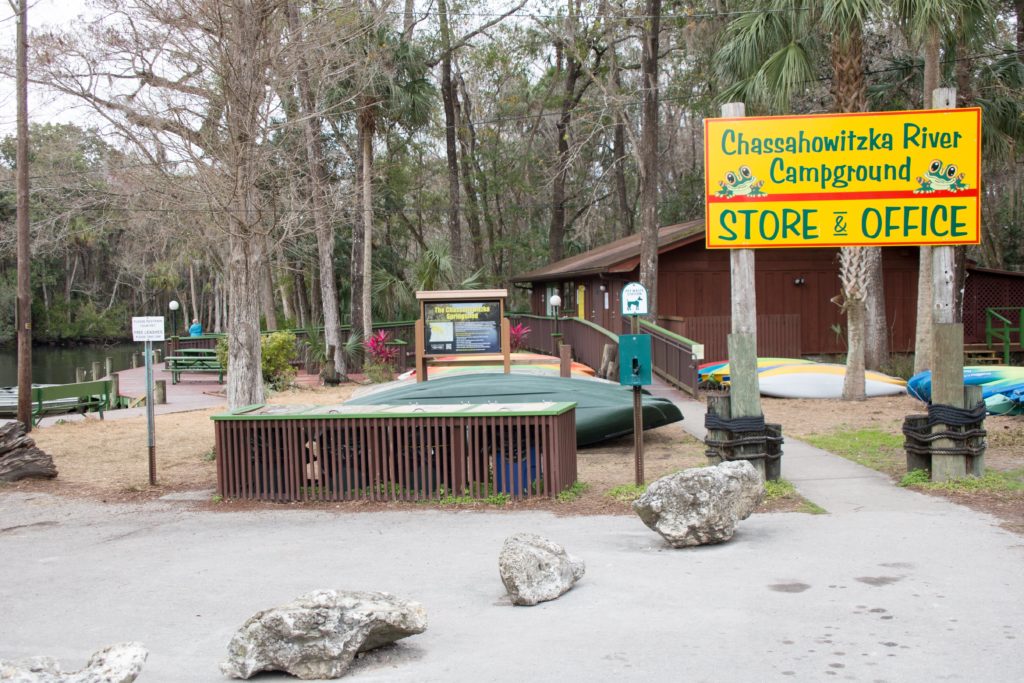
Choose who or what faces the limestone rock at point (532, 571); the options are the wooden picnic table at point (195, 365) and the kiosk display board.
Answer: the kiosk display board

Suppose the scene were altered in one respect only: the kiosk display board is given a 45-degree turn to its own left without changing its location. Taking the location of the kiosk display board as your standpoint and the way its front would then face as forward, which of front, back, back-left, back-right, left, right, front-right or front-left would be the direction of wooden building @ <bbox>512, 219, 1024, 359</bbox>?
left

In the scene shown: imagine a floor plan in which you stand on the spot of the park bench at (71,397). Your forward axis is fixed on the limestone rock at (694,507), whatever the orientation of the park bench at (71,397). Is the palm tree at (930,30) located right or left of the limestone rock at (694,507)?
left

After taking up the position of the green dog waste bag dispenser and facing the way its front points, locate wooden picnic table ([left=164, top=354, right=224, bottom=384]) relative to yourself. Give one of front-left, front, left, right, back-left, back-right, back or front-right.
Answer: back-right

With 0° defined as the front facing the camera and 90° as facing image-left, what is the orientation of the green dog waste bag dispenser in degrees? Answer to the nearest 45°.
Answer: approximately 0°
